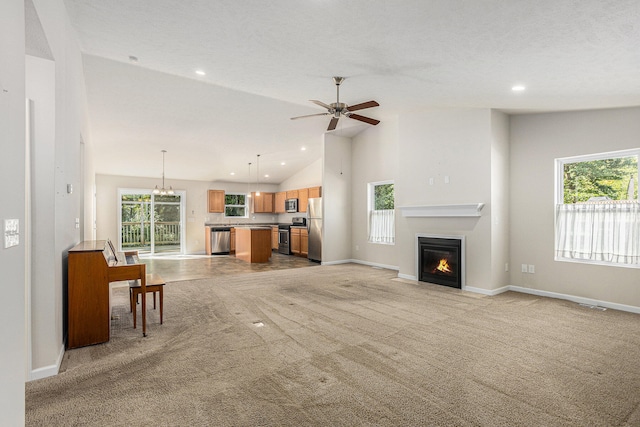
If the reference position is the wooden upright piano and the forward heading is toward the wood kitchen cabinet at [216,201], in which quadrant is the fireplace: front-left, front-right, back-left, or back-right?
front-right

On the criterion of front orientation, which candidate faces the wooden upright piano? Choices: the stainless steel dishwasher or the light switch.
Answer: the stainless steel dishwasher

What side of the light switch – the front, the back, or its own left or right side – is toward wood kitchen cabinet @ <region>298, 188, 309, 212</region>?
left

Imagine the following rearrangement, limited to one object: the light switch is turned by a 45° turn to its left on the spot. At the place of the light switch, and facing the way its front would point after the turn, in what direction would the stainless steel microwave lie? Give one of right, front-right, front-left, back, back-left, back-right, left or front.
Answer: front-left

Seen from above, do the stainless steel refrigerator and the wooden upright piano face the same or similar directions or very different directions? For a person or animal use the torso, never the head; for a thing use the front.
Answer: very different directions

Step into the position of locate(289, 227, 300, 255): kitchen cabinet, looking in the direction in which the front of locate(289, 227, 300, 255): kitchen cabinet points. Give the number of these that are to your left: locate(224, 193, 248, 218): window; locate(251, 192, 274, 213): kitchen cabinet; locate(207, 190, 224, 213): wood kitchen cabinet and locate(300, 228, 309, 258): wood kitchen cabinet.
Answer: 1

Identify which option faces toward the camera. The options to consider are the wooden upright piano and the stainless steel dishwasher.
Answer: the stainless steel dishwasher

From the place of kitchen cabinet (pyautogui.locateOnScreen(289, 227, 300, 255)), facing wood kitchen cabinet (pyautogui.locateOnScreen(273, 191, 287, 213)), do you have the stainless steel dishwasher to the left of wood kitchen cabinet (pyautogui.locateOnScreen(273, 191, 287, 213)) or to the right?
left

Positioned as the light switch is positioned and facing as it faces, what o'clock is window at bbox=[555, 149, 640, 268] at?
The window is roughly at 11 o'clock from the light switch.

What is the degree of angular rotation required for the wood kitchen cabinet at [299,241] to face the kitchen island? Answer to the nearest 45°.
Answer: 0° — it already faces it

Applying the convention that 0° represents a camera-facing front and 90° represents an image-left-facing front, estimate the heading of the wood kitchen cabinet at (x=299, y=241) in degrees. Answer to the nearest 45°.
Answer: approximately 45°

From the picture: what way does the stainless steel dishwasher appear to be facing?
toward the camera

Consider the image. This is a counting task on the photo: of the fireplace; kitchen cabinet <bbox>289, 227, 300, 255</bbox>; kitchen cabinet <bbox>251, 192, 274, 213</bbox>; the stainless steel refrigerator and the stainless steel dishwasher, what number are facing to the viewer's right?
0

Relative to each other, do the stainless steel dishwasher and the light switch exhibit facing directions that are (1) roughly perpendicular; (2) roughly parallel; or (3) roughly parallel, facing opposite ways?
roughly perpendicular

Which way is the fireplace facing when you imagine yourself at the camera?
facing the viewer and to the left of the viewer

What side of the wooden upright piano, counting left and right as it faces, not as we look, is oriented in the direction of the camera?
right

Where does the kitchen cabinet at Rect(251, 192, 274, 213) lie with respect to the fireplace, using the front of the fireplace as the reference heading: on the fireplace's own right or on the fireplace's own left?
on the fireplace's own right

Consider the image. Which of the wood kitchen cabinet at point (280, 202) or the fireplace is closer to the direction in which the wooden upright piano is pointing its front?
the fireplace

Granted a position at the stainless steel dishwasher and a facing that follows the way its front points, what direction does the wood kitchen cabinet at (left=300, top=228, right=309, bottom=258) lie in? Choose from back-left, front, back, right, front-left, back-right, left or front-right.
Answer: front-left

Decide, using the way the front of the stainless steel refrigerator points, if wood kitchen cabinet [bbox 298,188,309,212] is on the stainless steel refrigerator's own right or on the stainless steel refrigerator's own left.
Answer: on the stainless steel refrigerator's own right
